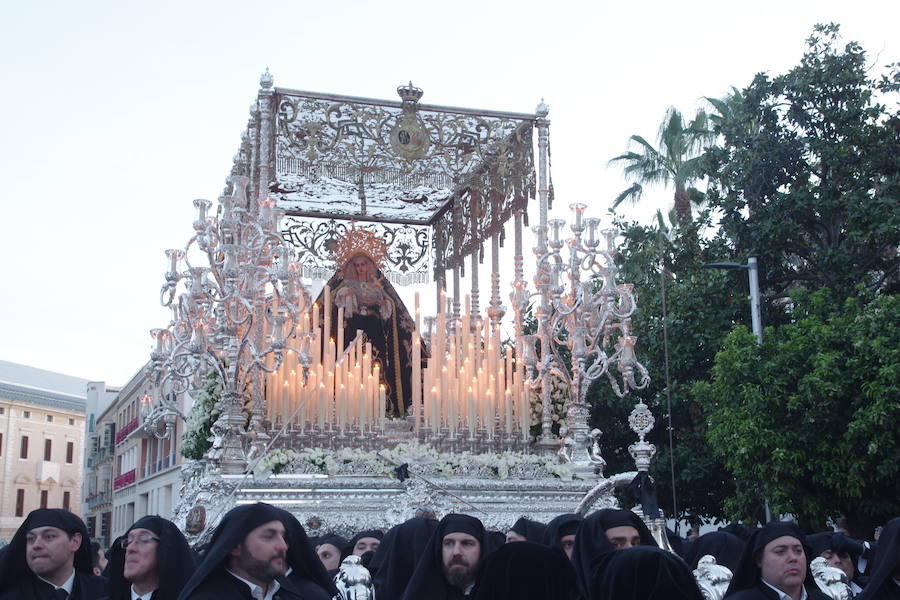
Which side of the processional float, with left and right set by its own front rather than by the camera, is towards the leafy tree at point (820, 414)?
left

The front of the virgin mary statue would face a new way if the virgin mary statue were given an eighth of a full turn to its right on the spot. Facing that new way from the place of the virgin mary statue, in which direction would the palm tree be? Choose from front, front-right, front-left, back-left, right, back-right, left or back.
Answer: back

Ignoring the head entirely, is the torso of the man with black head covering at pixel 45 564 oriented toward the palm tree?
no

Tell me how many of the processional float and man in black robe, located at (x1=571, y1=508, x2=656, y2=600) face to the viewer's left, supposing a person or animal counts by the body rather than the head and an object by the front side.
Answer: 0

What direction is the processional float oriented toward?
toward the camera

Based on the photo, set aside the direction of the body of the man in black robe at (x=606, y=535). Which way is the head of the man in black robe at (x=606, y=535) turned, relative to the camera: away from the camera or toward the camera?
toward the camera

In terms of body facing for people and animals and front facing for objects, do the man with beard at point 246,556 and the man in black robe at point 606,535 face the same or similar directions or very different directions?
same or similar directions

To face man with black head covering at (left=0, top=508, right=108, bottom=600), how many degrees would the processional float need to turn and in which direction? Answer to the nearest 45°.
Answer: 0° — it already faces them

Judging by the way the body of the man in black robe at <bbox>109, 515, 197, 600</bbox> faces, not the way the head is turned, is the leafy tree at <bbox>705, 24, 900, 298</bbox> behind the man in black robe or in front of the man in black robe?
behind

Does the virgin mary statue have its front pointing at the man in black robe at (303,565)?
yes

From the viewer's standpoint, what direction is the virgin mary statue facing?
toward the camera

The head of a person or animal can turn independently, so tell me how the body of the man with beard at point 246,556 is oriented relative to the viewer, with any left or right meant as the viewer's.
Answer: facing the viewer and to the right of the viewer

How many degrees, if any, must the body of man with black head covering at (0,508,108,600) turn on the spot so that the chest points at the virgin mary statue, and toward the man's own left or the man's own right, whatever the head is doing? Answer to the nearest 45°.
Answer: approximately 180°

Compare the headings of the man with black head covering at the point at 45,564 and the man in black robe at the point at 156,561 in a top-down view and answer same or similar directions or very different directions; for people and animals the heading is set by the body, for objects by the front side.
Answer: same or similar directions
